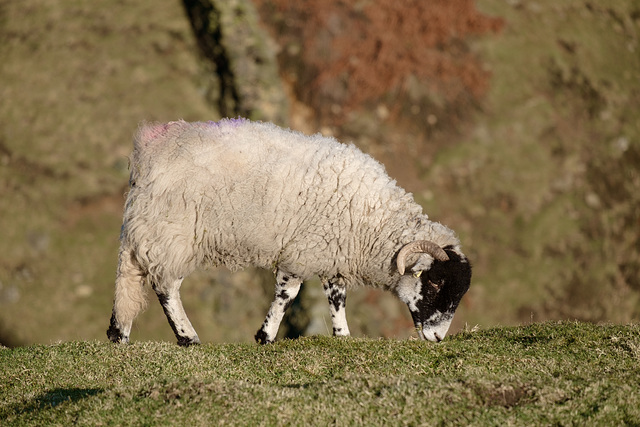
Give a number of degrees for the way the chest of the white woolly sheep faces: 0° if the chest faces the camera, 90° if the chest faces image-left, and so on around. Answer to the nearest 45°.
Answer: approximately 270°
